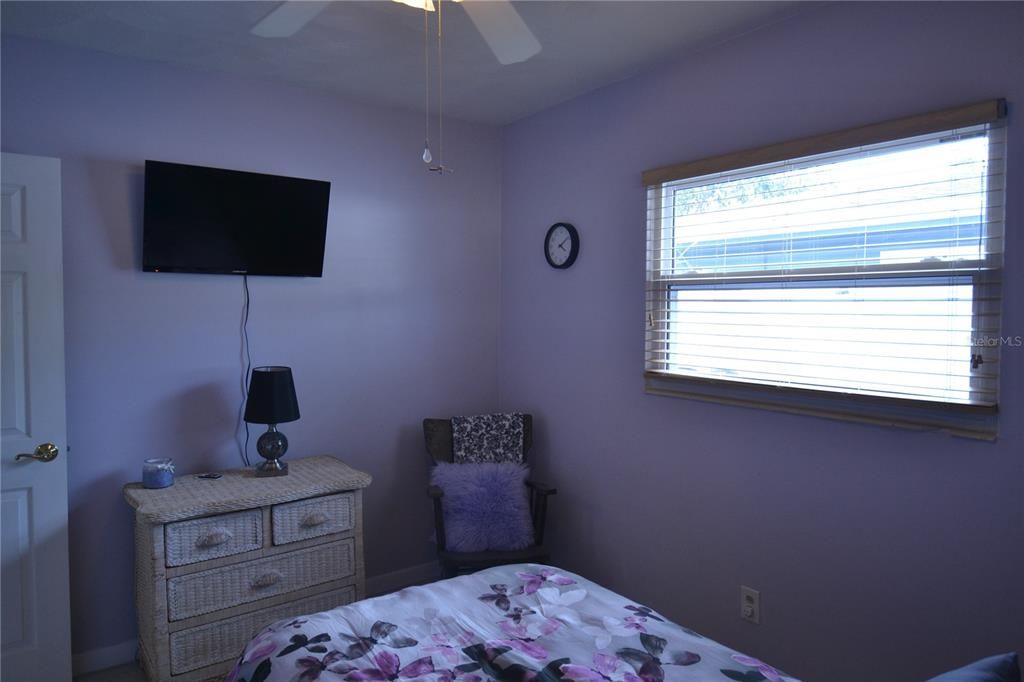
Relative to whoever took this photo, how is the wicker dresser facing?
facing the viewer and to the right of the viewer

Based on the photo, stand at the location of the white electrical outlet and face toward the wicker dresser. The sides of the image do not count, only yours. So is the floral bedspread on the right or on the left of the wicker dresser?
left

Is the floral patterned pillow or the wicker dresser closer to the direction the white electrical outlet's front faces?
the wicker dresser

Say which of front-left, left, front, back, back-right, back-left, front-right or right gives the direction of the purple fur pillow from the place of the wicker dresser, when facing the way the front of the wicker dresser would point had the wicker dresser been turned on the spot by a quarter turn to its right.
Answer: back-left

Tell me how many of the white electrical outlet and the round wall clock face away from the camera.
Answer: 0

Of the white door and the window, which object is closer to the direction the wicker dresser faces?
the window

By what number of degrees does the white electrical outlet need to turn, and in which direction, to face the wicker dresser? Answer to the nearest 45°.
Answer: approximately 45° to its right

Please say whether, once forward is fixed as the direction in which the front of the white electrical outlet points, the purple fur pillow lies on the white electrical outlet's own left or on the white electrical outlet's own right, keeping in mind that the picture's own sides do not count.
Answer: on the white electrical outlet's own right

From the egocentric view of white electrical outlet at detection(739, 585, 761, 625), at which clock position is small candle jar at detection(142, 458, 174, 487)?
The small candle jar is roughly at 1 o'clock from the white electrical outlet.

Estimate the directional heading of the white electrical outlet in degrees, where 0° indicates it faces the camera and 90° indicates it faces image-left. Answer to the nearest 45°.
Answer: approximately 45°

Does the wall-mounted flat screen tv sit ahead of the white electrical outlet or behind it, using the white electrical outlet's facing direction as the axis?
ahead

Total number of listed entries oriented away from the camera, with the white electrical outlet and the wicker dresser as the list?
0

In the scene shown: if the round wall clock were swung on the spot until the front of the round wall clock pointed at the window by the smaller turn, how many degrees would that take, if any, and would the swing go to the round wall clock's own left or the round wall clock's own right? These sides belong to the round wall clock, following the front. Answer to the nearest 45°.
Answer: approximately 90° to the round wall clock's own left

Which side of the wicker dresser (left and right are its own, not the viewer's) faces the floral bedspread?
front

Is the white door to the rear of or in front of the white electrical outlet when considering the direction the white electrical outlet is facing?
in front
